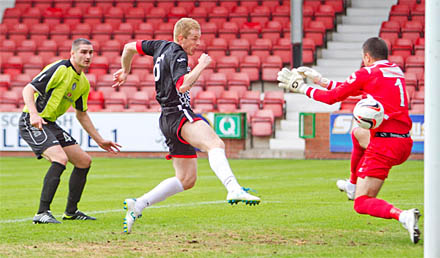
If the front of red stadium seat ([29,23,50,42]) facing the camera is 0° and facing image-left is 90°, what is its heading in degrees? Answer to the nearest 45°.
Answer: approximately 0°

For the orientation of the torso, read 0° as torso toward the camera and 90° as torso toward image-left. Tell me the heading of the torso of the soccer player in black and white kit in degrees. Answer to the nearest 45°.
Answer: approximately 270°

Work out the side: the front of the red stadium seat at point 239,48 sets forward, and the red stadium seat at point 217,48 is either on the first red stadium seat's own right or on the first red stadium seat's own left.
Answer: on the first red stadium seat's own right

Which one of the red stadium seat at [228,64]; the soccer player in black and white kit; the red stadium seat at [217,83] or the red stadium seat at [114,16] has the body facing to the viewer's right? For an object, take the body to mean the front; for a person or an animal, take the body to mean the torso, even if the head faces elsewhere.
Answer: the soccer player in black and white kit

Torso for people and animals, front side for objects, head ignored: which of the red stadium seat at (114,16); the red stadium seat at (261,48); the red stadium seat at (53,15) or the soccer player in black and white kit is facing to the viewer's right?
the soccer player in black and white kit

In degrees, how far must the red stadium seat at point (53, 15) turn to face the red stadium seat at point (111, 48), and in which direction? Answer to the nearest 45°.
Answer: approximately 45° to its left

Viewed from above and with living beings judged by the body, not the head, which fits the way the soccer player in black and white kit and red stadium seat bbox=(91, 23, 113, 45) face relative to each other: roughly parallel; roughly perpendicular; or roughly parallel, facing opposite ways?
roughly perpendicular

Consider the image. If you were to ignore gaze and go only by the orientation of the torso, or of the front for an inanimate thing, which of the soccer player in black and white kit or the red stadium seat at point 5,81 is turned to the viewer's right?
the soccer player in black and white kit

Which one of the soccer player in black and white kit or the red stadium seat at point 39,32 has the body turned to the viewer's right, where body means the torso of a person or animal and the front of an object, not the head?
the soccer player in black and white kit

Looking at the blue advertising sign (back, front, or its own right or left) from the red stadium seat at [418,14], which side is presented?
back

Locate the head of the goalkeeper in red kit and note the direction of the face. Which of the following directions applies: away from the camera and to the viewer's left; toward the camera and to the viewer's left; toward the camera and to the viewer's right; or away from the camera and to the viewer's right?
away from the camera and to the viewer's left
